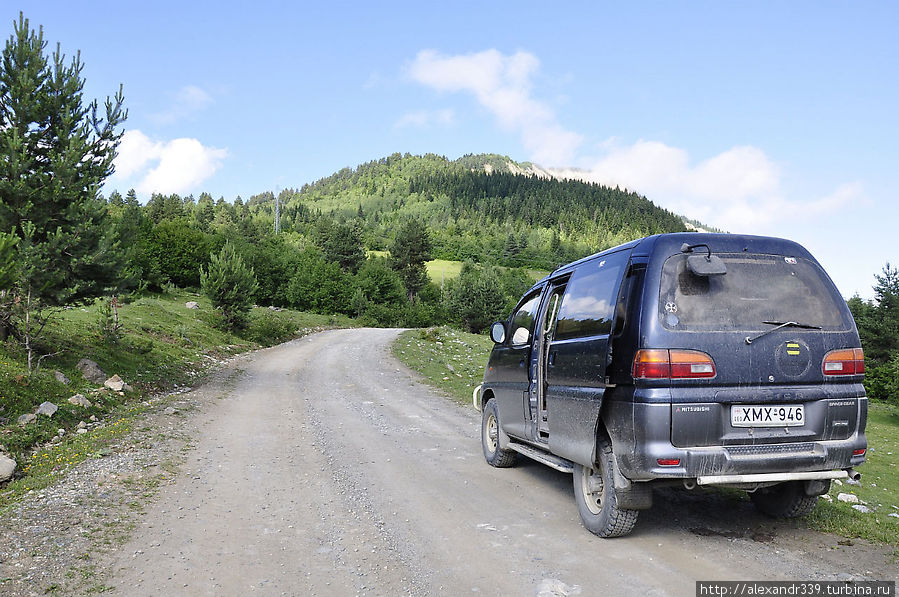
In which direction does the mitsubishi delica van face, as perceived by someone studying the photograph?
facing away from the viewer and to the left of the viewer

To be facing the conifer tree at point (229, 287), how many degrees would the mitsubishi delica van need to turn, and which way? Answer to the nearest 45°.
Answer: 0° — it already faces it
